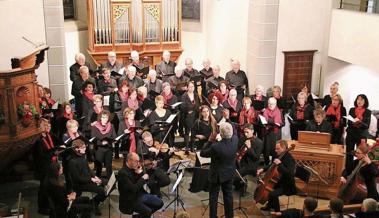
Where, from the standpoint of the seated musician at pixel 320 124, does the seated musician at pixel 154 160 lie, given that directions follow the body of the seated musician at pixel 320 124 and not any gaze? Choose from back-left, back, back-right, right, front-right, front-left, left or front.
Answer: front-right

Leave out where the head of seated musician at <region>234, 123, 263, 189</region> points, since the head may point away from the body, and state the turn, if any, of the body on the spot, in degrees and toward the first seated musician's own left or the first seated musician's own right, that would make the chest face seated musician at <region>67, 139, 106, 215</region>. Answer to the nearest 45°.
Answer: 0° — they already face them

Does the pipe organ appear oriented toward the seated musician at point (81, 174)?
yes

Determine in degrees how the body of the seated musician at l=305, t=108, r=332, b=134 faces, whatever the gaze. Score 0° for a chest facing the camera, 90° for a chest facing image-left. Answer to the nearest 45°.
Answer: approximately 0°

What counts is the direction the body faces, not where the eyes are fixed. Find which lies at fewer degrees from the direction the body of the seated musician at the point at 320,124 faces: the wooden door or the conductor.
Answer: the conductor

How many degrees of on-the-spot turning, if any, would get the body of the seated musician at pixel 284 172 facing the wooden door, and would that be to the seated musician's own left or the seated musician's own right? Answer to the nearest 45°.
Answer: approximately 90° to the seated musician's own right

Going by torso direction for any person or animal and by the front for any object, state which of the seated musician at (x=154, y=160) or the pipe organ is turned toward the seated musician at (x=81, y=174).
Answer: the pipe organ

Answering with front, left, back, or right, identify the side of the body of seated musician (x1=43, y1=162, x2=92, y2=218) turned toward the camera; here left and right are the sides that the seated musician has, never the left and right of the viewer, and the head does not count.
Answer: right

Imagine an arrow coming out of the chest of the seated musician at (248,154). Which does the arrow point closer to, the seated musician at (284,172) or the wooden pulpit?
the wooden pulpit

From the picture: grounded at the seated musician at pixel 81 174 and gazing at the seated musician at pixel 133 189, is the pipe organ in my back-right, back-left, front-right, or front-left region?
back-left

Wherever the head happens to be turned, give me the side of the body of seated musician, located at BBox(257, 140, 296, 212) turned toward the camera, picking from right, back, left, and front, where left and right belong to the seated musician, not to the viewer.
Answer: left

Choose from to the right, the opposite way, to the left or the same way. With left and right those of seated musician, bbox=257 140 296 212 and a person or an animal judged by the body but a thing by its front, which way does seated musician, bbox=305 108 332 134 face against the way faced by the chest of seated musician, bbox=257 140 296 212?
to the left
